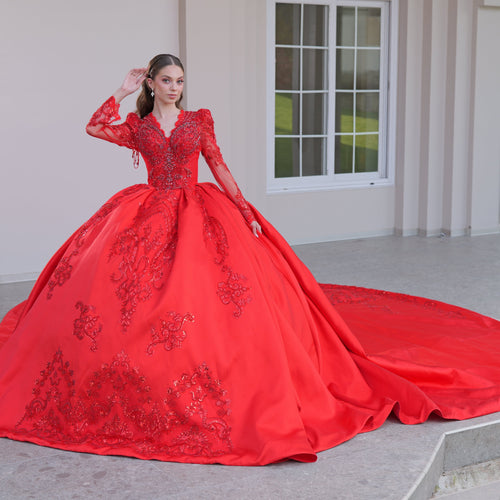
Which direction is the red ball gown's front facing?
toward the camera
